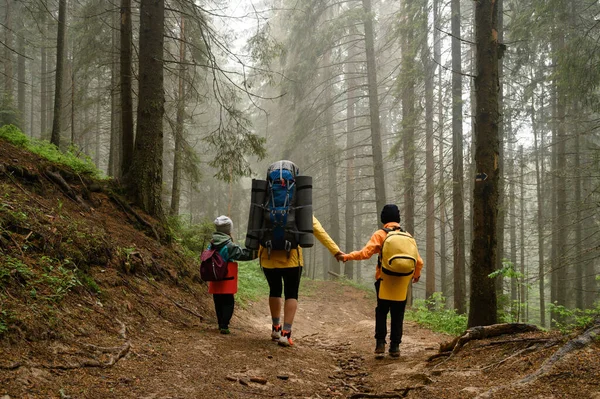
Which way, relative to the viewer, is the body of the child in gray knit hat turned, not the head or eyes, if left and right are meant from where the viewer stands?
facing away from the viewer and to the right of the viewer

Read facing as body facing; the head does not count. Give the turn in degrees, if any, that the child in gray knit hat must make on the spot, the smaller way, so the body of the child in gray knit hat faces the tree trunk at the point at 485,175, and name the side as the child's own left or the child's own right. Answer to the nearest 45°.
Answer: approximately 45° to the child's own right

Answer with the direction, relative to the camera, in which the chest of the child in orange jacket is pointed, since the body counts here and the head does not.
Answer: away from the camera

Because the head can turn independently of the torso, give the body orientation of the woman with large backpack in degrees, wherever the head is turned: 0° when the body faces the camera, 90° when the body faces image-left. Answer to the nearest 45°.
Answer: approximately 180°

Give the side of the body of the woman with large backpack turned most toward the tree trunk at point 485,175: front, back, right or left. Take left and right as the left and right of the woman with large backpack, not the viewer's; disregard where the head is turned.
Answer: right

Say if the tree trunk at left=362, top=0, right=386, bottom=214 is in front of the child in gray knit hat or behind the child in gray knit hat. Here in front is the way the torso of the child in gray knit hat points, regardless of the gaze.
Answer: in front

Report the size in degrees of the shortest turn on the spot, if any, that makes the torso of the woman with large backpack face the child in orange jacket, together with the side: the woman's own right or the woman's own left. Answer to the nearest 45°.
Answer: approximately 90° to the woman's own right

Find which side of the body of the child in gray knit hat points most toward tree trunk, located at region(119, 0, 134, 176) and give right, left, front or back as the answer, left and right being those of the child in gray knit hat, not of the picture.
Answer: left

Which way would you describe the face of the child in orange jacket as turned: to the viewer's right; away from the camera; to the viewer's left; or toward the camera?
away from the camera

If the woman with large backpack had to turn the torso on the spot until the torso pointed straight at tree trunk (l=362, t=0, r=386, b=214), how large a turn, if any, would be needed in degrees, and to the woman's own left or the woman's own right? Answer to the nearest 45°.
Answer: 0° — they already face it

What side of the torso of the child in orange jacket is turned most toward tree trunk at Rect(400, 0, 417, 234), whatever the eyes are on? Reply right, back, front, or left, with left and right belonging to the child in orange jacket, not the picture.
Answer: front
